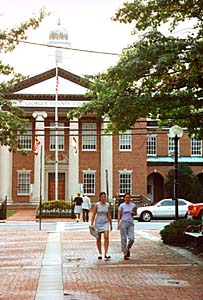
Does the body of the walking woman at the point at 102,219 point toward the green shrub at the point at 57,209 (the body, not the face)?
no

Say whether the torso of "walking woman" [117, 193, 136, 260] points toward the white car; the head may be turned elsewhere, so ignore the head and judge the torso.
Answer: no

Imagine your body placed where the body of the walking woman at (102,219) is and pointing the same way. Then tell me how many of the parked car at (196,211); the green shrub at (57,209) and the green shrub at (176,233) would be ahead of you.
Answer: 0

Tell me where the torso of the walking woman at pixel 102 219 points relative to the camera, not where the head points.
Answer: toward the camera

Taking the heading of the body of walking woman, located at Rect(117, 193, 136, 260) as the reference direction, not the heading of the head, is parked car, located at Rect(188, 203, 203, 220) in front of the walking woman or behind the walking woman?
behind

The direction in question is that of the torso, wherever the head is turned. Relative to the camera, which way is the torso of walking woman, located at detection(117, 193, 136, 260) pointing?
toward the camera

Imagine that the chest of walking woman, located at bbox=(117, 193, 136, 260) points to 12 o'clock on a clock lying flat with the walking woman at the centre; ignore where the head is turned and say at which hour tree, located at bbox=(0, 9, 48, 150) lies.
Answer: The tree is roughly at 4 o'clock from the walking woman.

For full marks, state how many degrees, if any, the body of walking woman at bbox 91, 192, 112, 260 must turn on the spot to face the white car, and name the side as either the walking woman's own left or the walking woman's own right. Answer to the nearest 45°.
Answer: approximately 180°

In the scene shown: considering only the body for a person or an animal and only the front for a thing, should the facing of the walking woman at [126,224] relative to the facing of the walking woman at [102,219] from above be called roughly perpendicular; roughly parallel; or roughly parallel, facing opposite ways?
roughly parallel

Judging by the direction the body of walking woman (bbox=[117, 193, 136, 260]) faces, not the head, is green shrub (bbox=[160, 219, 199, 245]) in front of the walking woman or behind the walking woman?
behind

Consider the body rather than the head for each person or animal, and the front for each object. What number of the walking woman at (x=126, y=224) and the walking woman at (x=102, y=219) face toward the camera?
2
